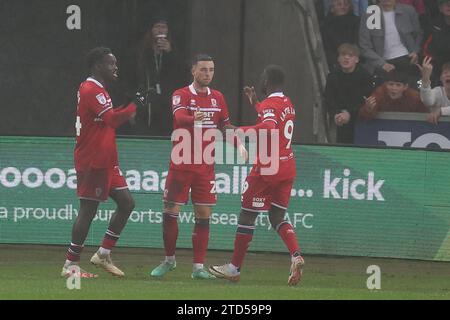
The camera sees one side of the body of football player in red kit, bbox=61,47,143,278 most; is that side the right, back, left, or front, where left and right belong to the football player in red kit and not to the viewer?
right

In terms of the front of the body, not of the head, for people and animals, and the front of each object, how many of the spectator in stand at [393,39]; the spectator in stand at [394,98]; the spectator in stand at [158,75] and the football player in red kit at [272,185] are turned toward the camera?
3

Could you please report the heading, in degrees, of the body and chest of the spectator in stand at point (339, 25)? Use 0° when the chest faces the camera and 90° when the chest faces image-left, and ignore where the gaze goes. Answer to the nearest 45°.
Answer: approximately 0°

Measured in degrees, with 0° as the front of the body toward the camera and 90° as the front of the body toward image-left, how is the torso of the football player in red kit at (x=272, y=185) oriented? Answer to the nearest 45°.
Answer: approximately 135°

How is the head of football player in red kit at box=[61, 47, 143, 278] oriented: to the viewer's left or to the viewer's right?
to the viewer's right

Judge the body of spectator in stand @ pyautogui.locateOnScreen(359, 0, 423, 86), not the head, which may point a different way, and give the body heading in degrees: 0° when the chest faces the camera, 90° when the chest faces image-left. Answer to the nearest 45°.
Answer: approximately 0°
